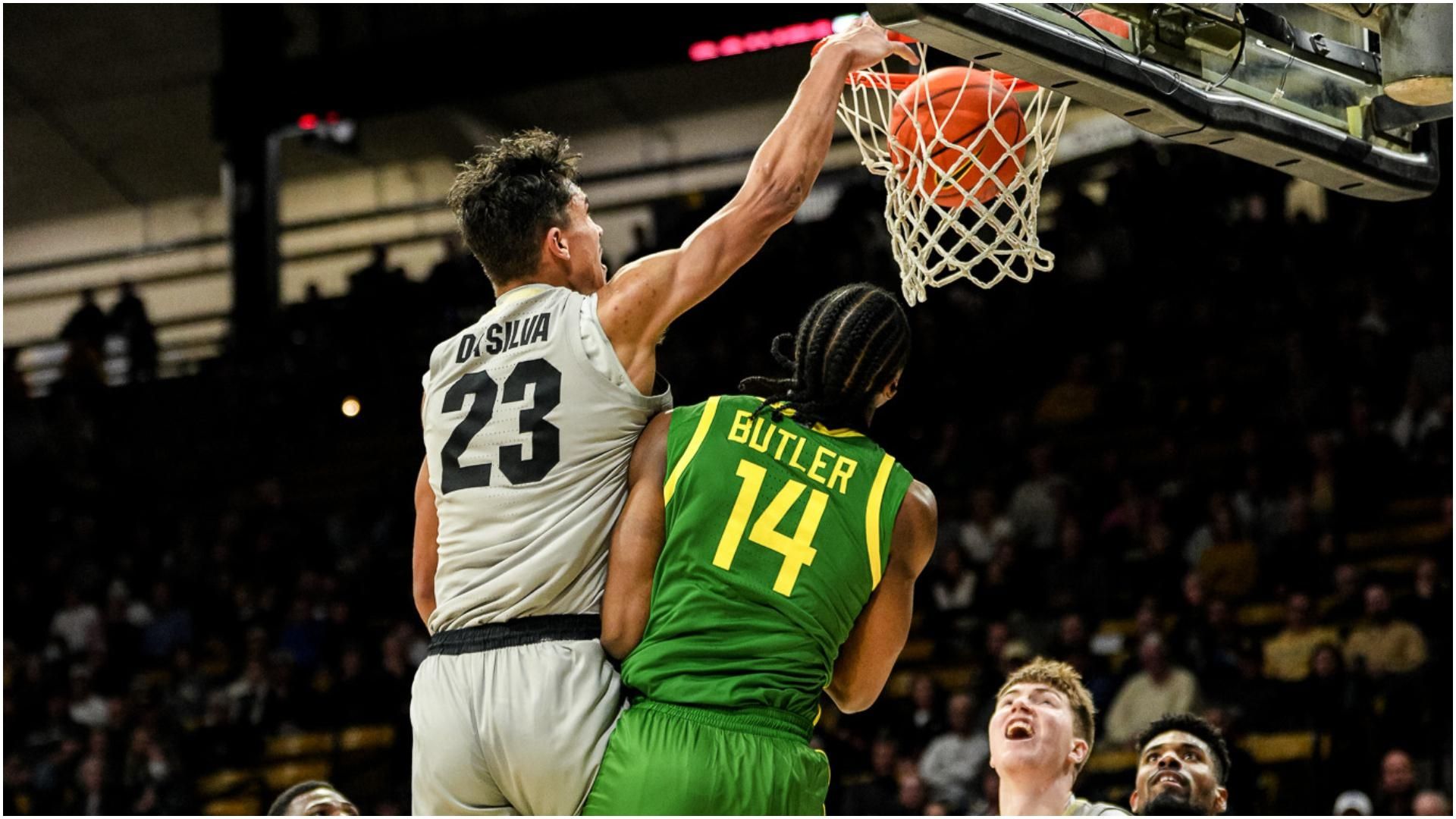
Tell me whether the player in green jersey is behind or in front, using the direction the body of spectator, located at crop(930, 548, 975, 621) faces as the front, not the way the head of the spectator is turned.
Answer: in front

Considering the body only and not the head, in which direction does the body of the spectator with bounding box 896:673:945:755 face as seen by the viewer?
toward the camera

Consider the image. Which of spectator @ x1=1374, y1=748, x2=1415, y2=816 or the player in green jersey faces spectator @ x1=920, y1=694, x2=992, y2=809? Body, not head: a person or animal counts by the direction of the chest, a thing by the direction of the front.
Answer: the player in green jersey

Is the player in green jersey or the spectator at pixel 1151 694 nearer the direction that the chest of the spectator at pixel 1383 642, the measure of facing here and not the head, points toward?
the player in green jersey

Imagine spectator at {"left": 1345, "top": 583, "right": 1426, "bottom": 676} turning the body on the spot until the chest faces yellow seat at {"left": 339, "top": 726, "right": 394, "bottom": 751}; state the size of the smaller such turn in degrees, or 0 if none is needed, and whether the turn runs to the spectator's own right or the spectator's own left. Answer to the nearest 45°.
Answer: approximately 90° to the spectator's own right

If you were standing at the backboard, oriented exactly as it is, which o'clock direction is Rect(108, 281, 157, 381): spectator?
The spectator is roughly at 12 o'clock from the backboard.

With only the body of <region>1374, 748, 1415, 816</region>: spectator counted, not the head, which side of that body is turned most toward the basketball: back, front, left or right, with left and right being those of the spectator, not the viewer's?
front

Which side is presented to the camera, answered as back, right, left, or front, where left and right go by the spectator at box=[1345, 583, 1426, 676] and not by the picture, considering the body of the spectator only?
front

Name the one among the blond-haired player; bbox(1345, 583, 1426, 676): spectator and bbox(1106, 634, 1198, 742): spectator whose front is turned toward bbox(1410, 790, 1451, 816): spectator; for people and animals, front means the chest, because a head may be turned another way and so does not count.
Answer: bbox(1345, 583, 1426, 676): spectator

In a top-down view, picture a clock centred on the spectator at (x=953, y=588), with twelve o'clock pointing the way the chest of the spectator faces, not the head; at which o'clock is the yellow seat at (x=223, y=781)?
The yellow seat is roughly at 3 o'clock from the spectator.

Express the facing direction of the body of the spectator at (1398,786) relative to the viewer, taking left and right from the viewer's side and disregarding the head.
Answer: facing the viewer
